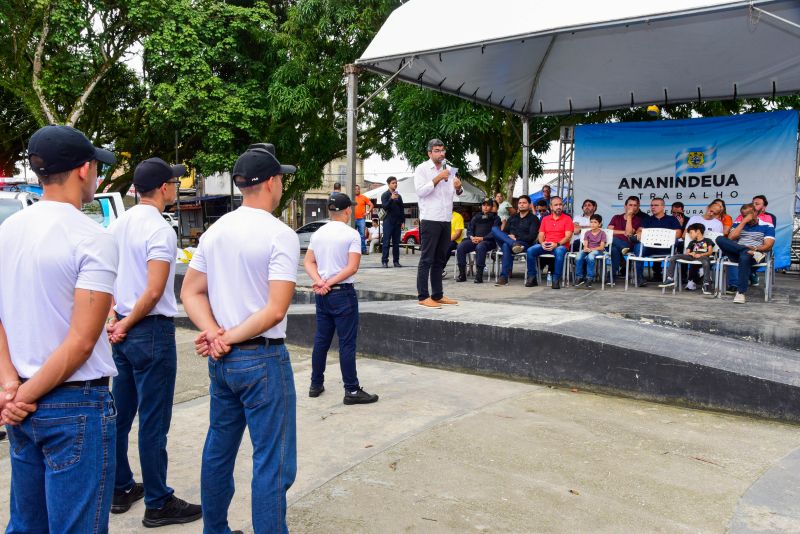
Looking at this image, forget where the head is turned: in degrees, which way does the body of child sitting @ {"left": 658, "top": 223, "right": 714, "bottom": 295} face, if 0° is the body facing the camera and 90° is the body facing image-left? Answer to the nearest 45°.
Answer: approximately 45°

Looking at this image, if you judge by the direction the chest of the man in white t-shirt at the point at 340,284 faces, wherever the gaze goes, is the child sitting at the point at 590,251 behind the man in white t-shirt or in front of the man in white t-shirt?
in front

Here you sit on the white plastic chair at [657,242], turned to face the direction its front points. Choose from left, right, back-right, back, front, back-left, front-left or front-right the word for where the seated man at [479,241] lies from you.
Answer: front-right

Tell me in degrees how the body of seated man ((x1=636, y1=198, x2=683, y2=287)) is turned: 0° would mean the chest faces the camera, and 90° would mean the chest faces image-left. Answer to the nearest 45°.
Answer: approximately 45°

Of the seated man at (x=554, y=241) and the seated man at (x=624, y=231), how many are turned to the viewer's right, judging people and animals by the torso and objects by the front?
0

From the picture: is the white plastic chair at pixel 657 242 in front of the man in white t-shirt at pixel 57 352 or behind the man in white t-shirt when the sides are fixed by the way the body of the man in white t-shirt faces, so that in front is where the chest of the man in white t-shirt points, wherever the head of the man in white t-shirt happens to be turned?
in front

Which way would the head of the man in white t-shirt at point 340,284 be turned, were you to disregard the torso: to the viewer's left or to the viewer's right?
to the viewer's right

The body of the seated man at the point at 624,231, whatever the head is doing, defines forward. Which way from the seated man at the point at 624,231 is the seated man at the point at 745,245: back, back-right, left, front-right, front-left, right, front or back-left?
left

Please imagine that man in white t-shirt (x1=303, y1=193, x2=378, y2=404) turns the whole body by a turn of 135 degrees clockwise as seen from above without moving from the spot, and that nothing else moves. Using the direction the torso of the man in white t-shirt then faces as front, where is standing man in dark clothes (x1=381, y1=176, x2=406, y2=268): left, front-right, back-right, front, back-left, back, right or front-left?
back

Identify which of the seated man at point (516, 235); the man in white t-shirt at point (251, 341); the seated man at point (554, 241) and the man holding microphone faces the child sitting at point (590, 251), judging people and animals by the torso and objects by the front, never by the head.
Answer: the man in white t-shirt

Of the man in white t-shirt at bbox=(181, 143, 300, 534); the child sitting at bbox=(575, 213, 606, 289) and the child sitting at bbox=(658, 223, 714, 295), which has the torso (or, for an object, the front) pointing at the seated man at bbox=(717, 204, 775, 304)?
the man in white t-shirt
